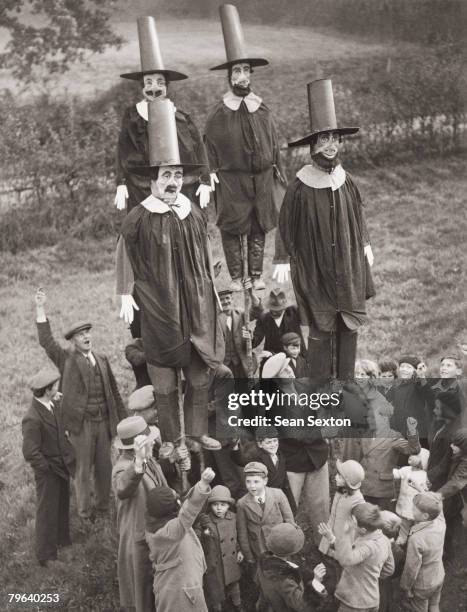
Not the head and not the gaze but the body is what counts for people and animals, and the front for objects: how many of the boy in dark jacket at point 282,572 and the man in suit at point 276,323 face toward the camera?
1

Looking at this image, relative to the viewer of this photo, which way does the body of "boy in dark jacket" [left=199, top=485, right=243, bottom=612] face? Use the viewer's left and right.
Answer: facing the viewer

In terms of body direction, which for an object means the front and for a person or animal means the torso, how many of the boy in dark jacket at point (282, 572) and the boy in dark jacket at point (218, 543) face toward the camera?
1

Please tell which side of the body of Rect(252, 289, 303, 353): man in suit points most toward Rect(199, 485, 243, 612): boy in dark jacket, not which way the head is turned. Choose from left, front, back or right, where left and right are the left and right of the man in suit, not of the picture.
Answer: front

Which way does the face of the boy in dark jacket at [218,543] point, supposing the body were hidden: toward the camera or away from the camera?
toward the camera

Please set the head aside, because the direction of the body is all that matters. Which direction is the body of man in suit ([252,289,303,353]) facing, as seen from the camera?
toward the camera

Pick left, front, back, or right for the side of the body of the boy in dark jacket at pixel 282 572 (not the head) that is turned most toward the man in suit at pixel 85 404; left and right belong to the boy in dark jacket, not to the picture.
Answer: left

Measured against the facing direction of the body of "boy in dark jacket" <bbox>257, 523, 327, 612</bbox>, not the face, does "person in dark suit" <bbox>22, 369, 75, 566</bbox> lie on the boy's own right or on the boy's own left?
on the boy's own left

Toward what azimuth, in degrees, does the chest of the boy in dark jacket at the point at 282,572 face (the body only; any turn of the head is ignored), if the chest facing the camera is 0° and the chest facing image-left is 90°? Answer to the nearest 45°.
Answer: approximately 225°

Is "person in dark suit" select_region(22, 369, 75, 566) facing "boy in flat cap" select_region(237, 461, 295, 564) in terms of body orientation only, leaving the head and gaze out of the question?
yes

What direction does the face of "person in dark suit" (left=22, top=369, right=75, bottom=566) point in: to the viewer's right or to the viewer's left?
to the viewer's right

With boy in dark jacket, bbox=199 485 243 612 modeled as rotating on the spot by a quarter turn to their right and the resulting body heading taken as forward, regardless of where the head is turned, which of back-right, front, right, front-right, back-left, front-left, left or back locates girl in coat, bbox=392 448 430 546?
back

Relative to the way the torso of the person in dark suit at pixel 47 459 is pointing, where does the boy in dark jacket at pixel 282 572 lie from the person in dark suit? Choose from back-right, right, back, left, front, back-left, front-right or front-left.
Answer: front

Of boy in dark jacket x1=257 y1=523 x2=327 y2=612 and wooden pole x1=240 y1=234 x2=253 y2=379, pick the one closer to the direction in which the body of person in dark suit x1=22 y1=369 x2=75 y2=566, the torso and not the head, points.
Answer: the boy in dark jacket

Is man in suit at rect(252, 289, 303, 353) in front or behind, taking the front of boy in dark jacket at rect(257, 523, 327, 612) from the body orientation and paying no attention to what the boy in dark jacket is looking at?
in front

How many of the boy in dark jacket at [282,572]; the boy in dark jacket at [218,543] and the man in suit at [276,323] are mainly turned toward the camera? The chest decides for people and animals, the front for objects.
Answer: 2

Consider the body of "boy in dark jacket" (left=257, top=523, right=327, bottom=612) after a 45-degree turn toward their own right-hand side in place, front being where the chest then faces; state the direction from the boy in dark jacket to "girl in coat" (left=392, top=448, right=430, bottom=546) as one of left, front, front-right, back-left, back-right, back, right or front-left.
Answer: front-left
